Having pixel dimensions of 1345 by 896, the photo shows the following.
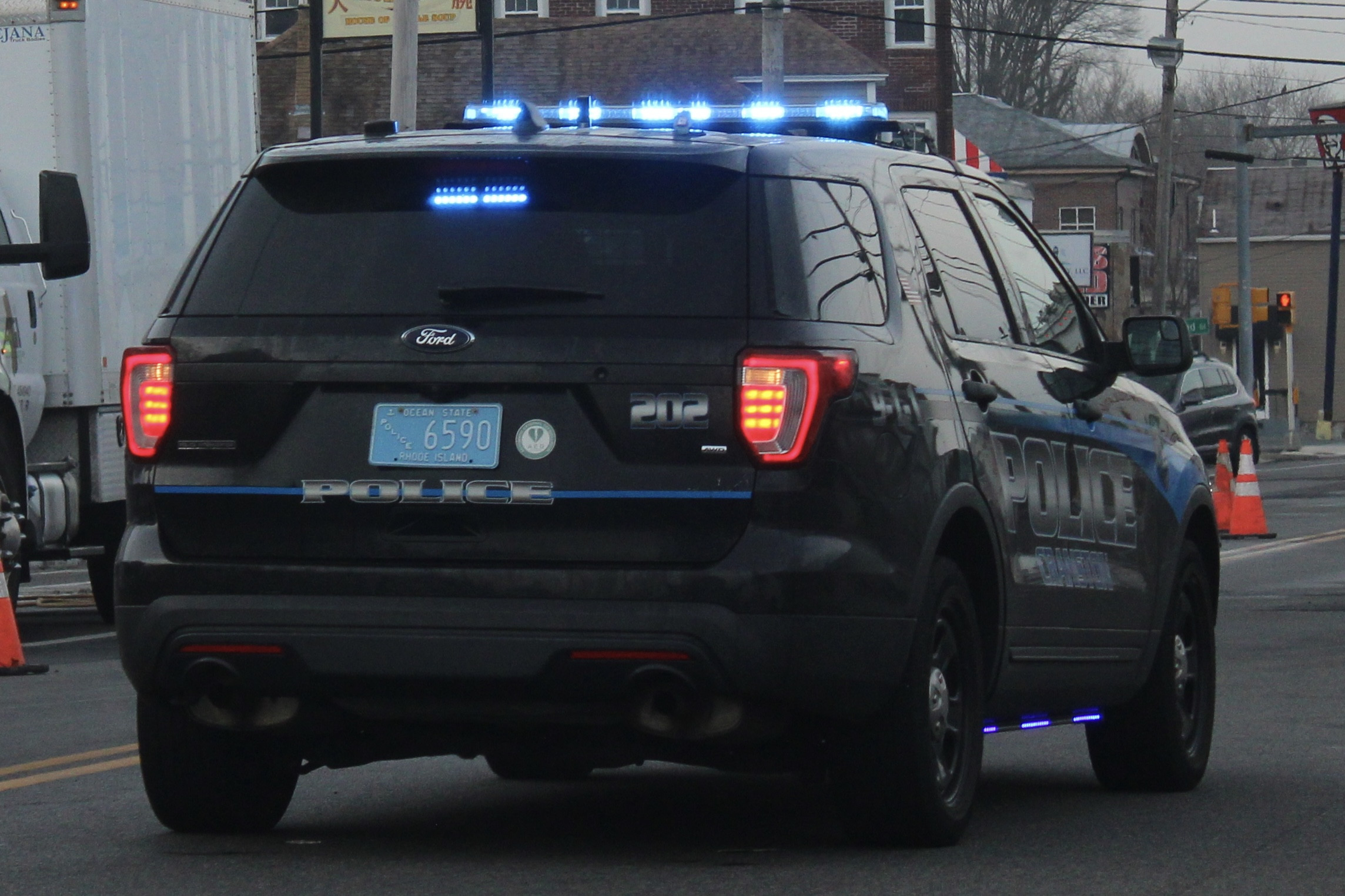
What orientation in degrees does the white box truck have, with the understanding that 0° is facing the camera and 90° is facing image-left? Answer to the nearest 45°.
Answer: approximately 45°

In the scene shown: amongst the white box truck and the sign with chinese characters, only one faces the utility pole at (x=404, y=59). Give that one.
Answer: the sign with chinese characters

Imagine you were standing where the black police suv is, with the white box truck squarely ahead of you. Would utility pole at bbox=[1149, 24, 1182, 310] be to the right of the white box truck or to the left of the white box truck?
right

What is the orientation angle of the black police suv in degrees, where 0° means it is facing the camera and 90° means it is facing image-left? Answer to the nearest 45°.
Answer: approximately 225°

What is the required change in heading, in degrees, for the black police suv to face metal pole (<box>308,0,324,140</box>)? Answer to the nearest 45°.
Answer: approximately 45° to its left

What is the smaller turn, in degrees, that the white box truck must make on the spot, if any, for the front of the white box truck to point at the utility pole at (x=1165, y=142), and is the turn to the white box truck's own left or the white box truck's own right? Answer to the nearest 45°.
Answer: approximately 180°

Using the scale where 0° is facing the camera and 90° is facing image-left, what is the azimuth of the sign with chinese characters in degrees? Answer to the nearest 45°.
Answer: approximately 0°

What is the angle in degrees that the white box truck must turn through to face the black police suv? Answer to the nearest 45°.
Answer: approximately 45° to its left

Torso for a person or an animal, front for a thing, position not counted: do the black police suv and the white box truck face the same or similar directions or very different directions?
very different directions

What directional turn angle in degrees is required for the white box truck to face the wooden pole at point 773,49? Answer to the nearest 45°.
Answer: approximately 180°

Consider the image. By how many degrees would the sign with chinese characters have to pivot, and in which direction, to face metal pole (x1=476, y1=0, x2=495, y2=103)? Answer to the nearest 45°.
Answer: approximately 45° to its left
